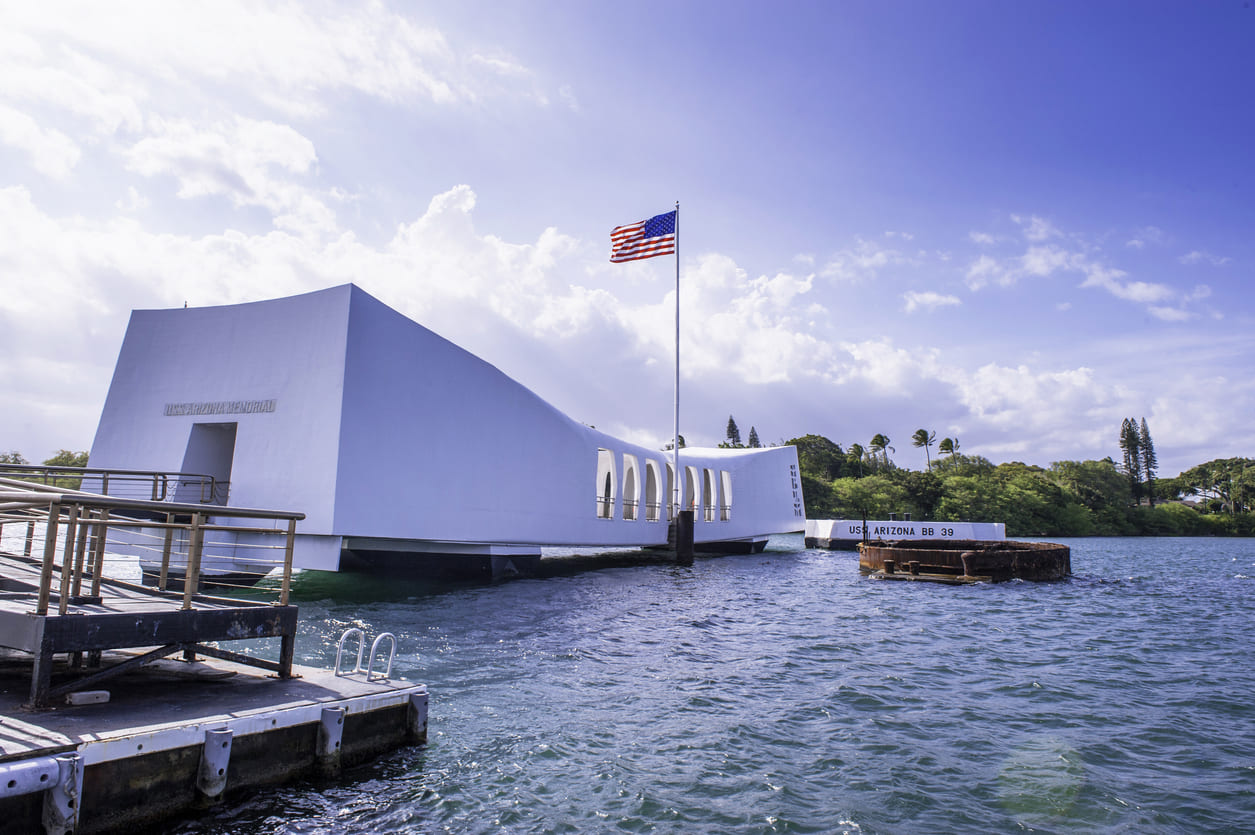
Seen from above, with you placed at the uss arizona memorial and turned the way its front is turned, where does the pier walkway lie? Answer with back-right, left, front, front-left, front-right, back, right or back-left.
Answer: front-left

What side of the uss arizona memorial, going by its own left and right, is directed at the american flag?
back

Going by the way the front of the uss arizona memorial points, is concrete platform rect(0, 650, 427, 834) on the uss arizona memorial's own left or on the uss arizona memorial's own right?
on the uss arizona memorial's own left

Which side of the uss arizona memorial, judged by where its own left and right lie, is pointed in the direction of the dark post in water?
back

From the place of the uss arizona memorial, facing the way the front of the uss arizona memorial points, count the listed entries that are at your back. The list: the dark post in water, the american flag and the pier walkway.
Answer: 2

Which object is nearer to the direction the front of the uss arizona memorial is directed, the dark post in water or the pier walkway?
the pier walkway

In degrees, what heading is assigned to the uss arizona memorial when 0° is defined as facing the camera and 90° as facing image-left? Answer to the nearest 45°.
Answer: approximately 45°

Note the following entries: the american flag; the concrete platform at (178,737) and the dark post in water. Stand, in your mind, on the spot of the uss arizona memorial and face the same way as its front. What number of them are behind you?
2

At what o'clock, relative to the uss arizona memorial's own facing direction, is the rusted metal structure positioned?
The rusted metal structure is roughly at 7 o'clock from the uss arizona memorial.
